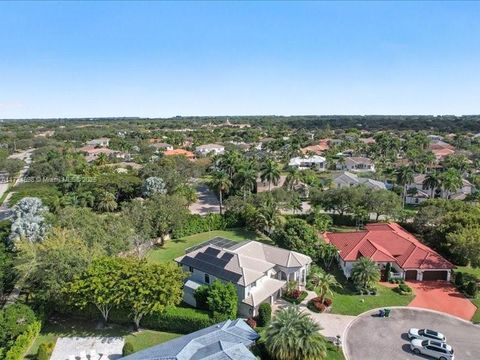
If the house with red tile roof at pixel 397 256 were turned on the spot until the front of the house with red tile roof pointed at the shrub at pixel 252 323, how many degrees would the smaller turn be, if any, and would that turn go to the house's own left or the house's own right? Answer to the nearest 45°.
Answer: approximately 45° to the house's own right

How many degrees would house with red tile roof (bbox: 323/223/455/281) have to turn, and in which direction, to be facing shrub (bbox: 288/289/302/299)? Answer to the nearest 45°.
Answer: approximately 45° to its right

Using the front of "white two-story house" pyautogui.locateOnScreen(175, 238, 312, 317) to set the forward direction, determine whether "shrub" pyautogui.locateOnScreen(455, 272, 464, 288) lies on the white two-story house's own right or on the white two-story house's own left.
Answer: on the white two-story house's own left

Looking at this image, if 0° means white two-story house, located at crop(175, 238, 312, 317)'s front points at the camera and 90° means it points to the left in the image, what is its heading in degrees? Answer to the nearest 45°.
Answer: approximately 315°

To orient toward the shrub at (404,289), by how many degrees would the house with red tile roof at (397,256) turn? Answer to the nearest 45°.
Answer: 0° — it already faces it

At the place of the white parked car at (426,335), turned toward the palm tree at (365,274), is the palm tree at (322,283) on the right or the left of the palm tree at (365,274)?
left

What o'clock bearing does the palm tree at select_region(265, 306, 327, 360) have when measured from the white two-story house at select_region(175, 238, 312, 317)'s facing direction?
The palm tree is roughly at 1 o'clock from the white two-story house.

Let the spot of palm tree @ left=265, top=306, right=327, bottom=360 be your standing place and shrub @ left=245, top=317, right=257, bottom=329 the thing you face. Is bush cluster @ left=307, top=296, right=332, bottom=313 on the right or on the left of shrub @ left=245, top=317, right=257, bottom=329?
right

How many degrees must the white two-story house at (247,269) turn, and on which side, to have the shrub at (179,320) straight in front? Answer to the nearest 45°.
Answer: approximately 90° to its right

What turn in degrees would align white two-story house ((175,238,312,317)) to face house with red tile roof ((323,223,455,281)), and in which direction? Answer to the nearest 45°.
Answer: approximately 45° to its left
